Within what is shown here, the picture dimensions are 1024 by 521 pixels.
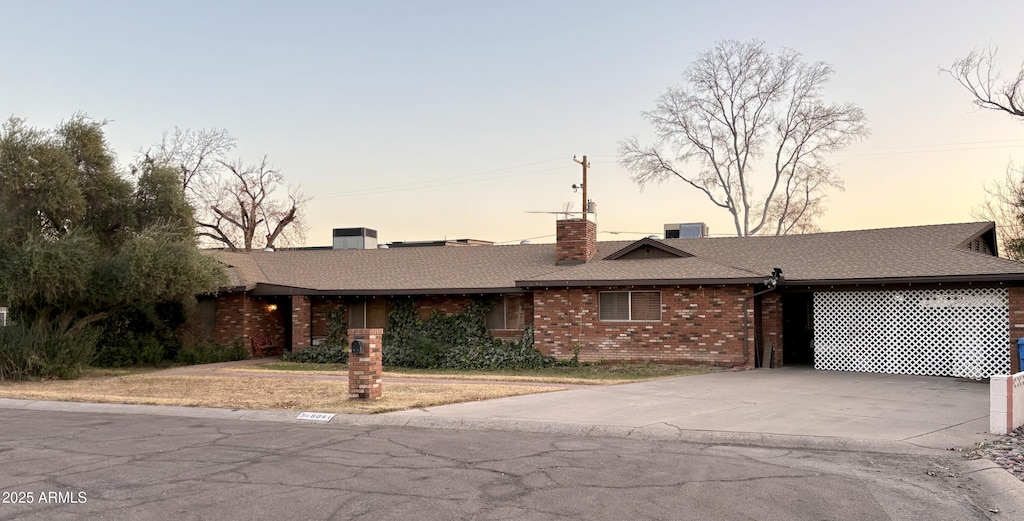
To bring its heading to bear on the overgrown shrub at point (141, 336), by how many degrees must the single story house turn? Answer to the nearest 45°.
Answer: approximately 90° to its right

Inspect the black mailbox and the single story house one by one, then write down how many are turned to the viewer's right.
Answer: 0

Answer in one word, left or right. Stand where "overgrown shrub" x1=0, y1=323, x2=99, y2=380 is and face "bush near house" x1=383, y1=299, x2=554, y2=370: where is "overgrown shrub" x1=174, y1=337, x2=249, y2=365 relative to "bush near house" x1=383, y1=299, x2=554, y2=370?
left

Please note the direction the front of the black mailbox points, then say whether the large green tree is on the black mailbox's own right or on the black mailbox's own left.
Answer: on the black mailbox's own right

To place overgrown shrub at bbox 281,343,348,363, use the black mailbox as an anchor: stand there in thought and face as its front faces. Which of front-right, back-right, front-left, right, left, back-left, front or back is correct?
back-right

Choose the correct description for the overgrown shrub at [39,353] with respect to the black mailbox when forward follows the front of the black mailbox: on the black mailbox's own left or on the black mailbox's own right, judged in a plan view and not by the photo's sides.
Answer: on the black mailbox's own right

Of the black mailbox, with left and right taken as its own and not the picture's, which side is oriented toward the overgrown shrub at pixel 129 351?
right

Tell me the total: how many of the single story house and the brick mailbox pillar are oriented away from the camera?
0

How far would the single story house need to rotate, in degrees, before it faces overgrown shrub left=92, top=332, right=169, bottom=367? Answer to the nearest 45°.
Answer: approximately 90° to its right

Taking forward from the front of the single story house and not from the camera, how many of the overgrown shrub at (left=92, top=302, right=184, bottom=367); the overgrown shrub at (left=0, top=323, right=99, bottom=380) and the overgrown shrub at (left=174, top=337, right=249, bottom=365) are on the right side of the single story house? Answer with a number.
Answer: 3

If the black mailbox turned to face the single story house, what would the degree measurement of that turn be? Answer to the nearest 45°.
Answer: approximately 180°

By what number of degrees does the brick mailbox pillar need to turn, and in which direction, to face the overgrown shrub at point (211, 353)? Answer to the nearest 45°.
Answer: approximately 135° to its right

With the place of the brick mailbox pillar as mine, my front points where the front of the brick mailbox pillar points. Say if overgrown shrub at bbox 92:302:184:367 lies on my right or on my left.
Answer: on my right

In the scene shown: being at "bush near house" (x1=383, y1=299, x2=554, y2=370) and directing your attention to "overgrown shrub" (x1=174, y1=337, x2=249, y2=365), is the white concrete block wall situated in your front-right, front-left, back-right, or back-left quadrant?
back-left
